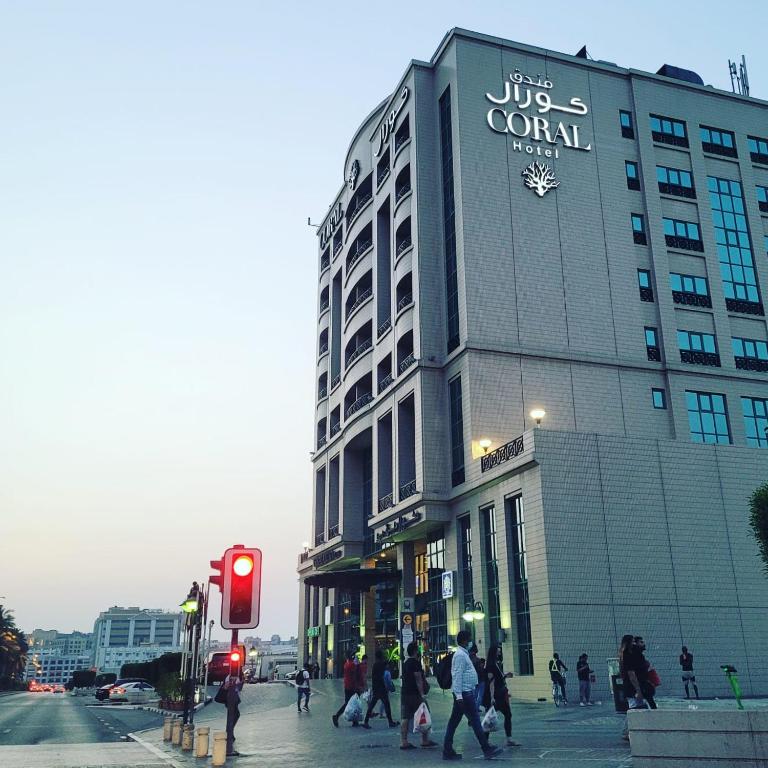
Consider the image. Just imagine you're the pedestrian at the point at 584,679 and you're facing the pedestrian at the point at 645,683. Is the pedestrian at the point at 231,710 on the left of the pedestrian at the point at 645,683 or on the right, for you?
right

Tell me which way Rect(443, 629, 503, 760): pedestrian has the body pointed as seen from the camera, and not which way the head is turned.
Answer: to the viewer's right

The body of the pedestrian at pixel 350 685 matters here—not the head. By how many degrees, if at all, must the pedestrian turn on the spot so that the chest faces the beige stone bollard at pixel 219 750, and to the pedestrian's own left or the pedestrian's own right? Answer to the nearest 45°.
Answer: approximately 90° to the pedestrian's own right

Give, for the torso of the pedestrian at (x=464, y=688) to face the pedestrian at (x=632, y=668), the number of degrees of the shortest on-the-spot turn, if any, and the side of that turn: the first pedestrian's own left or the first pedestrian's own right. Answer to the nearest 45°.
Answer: approximately 45° to the first pedestrian's own left
